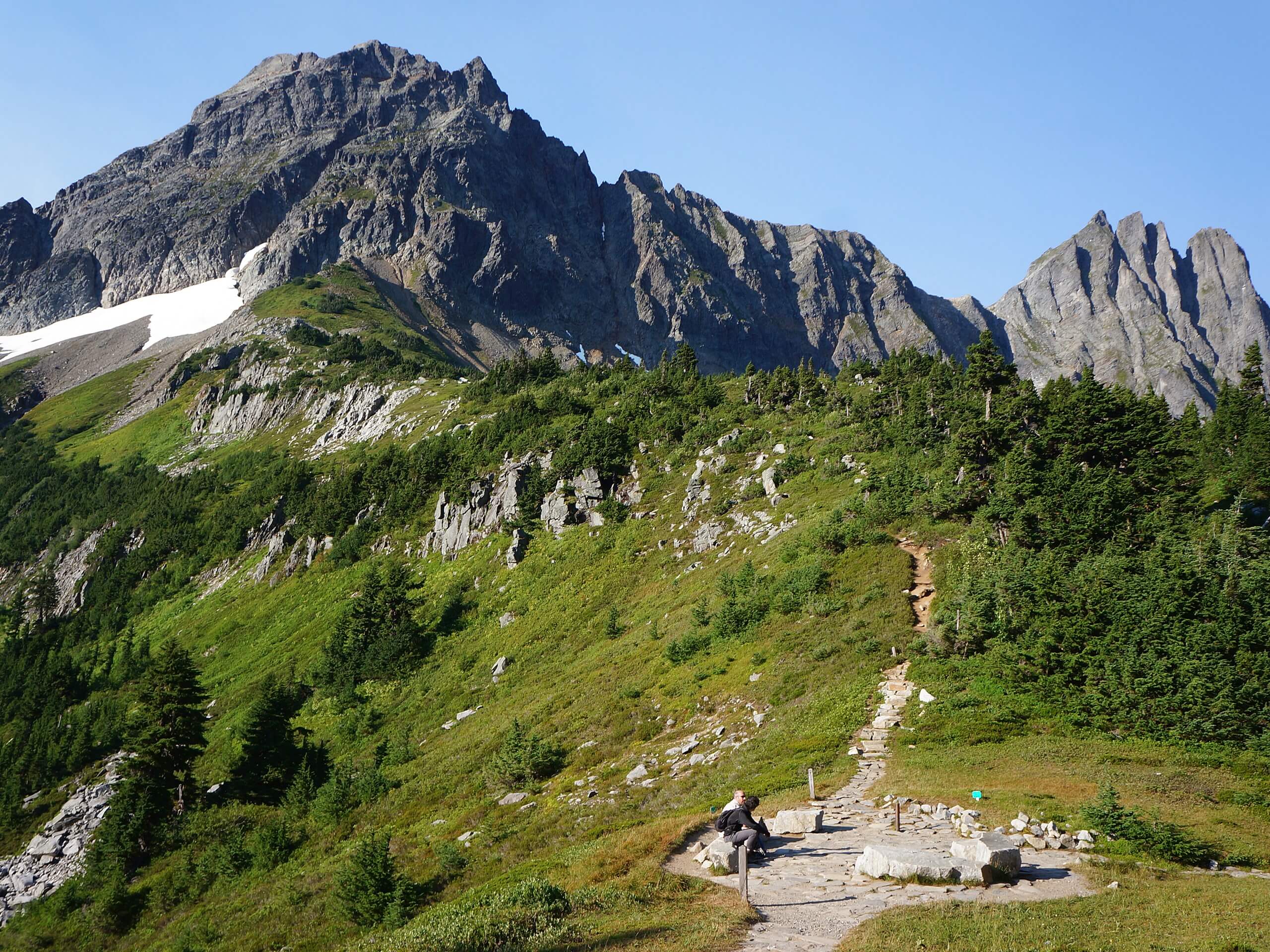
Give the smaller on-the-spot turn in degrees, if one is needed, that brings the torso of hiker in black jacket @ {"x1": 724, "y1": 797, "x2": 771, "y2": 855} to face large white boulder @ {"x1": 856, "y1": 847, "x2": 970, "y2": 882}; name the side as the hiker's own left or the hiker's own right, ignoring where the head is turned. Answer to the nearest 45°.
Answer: approximately 45° to the hiker's own right

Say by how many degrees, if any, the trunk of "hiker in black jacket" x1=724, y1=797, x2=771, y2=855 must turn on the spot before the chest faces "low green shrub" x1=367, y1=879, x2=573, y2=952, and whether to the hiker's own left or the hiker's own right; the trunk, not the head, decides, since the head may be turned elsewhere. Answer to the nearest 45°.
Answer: approximately 135° to the hiker's own right

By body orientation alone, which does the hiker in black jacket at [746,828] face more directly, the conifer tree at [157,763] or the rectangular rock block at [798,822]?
the rectangular rock block

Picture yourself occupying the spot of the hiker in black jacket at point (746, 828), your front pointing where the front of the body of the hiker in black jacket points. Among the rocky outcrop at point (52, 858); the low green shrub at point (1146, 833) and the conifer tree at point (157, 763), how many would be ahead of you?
1

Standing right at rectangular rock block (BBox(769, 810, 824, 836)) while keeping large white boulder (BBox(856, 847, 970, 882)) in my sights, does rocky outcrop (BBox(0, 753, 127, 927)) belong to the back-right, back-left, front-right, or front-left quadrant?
back-right

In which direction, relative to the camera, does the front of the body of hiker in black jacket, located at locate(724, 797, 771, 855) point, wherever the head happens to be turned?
to the viewer's right

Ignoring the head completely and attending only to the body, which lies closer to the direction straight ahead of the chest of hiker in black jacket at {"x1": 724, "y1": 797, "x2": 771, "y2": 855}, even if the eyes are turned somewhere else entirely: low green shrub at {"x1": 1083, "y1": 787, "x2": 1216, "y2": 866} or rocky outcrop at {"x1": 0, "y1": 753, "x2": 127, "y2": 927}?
the low green shrub

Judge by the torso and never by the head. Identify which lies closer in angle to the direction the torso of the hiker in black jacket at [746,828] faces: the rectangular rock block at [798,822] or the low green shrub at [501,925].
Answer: the rectangular rock block

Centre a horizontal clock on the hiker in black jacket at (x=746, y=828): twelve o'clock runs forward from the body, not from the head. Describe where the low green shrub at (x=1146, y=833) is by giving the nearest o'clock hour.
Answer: The low green shrub is roughly at 12 o'clock from the hiker in black jacket.
